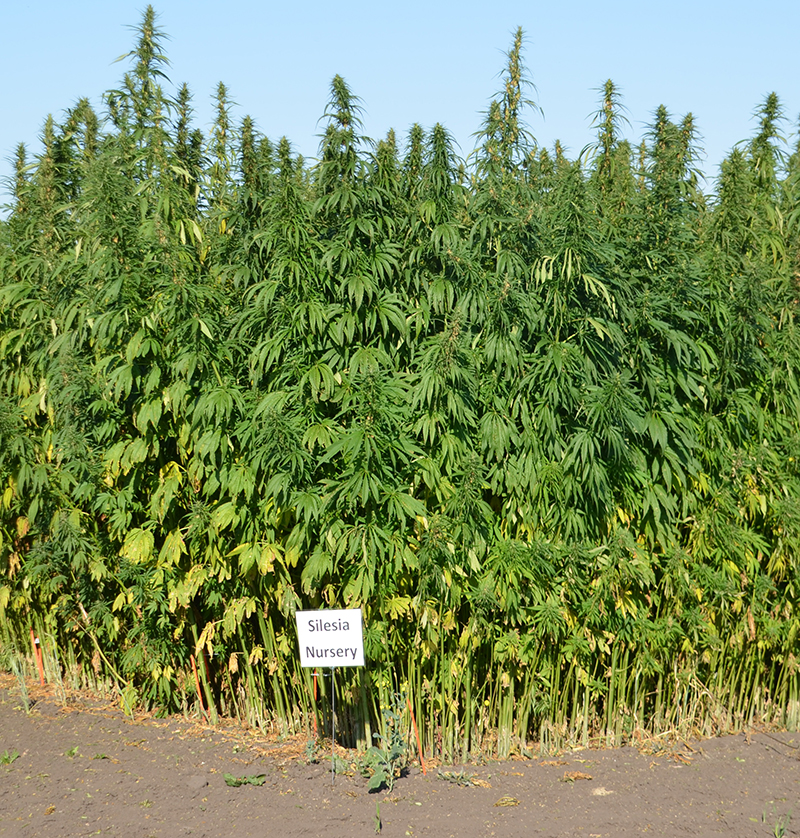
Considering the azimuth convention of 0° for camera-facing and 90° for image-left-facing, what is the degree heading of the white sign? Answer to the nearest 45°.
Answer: approximately 0°
